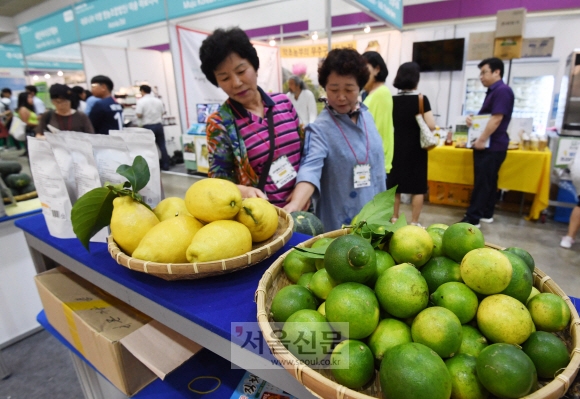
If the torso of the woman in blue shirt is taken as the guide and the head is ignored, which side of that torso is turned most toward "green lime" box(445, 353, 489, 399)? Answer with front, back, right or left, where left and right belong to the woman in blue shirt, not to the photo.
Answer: front

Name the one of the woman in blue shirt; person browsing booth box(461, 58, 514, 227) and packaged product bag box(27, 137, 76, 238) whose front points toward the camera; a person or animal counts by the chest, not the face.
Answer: the woman in blue shirt

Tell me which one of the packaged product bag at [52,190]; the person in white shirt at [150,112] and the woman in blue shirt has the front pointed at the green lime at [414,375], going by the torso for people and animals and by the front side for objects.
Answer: the woman in blue shirt

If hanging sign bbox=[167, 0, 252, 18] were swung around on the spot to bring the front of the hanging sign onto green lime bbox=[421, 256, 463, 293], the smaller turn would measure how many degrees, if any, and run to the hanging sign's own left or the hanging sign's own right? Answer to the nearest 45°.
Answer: approximately 45° to the hanging sign's own left

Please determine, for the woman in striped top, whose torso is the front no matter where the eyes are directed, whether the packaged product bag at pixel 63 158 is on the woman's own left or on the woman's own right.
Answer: on the woman's own right

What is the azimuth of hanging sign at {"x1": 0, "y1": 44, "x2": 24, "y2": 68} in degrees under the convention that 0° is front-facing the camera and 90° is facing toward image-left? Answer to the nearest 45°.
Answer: approximately 0°
